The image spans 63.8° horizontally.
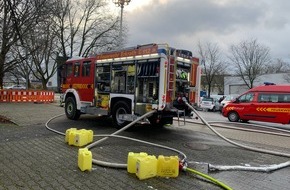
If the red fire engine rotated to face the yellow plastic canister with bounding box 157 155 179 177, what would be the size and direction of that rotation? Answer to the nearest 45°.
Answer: approximately 135° to its left

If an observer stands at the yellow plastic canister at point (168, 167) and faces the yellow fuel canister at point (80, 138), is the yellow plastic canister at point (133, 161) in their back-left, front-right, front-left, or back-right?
front-left

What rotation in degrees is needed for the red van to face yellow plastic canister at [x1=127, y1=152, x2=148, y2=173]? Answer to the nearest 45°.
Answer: approximately 90° to its left

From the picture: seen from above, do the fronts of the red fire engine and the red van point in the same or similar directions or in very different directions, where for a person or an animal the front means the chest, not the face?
same or similar directions

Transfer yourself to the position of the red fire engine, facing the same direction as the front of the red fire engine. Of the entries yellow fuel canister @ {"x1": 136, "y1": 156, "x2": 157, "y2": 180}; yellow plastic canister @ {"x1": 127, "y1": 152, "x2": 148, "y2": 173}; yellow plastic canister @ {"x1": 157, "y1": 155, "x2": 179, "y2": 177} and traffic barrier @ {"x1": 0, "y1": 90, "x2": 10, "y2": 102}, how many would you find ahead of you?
1

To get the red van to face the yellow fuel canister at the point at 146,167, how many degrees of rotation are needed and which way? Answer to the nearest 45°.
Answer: approximately 90° to its left

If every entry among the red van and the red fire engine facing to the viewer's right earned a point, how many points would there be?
0

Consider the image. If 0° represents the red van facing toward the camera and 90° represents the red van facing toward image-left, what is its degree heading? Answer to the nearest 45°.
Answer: approximately 90°

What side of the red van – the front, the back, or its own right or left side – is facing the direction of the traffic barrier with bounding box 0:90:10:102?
front

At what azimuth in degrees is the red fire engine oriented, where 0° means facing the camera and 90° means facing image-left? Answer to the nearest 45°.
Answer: approximately 135°

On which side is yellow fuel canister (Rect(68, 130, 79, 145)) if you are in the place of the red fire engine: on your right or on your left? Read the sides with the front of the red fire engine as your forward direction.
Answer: on your left

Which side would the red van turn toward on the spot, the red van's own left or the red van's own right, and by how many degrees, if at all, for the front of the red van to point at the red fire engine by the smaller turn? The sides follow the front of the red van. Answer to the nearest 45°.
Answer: approximately 45° to the red van's own left

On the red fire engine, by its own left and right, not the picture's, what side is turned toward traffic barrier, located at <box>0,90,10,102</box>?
front

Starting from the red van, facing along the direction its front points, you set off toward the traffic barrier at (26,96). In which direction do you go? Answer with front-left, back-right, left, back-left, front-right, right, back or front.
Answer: front
